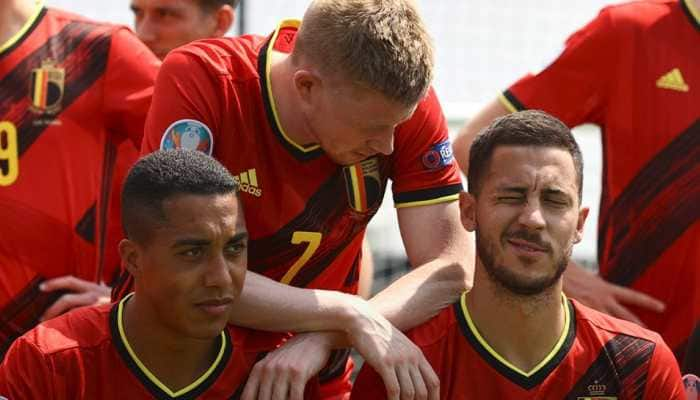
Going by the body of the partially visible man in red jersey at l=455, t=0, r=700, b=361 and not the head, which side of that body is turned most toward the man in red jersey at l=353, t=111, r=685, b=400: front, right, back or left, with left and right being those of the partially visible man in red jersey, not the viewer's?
front

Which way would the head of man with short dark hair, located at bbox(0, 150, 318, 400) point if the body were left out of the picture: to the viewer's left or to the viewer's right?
to the viewer's right

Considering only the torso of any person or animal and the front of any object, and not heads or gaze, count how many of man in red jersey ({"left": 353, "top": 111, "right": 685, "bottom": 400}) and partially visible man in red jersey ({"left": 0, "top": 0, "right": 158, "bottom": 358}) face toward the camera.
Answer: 2

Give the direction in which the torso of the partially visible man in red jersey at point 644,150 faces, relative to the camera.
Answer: toward the camera

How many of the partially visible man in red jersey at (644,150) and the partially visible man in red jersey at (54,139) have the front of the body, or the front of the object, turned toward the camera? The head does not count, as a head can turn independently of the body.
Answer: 2

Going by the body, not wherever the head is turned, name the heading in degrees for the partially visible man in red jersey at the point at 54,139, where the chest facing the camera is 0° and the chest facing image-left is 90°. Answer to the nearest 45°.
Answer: approximately 0°

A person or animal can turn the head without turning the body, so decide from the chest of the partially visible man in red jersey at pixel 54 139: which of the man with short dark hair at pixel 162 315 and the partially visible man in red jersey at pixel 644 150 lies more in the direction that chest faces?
the man with short dark hair

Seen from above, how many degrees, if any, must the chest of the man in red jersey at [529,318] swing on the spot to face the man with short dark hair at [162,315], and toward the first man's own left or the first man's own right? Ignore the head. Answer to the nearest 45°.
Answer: approximately 90° to the first man's own right

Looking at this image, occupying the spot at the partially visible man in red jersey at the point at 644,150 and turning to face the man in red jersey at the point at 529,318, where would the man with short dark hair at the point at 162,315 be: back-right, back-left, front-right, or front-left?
front-right

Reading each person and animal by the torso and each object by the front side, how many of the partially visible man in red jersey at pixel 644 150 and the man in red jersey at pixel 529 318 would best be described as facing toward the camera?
2

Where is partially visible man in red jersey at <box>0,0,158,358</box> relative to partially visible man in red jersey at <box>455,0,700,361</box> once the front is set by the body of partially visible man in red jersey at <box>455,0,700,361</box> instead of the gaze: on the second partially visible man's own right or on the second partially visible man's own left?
on the second partially visible man's own right
